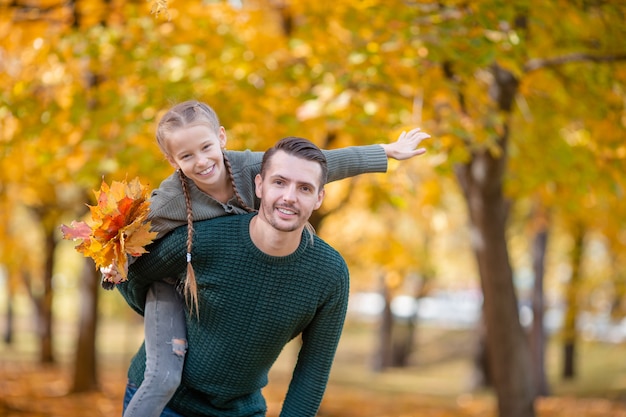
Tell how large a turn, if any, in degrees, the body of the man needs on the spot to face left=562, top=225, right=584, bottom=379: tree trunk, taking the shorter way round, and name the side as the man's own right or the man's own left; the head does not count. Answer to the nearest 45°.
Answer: approximately 135° to the man's own left

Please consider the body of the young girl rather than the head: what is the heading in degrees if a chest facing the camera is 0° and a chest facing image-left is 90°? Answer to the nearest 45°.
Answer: approximately 0°

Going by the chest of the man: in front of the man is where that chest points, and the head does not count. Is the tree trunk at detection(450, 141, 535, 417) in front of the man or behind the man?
behind

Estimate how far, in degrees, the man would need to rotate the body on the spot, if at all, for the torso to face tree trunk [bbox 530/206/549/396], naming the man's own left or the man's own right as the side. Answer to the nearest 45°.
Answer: approximately 135° to the man's own left

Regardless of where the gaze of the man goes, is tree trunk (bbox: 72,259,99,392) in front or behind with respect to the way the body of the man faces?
behind

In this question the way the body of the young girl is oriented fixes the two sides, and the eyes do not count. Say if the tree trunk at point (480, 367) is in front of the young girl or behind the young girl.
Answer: behind

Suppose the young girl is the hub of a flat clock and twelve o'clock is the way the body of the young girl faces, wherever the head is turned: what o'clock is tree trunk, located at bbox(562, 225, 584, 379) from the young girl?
The tree trunk is roughly at 7 o'clock from the young girl.

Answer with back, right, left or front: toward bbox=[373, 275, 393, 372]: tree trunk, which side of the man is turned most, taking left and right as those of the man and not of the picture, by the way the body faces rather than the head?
back
